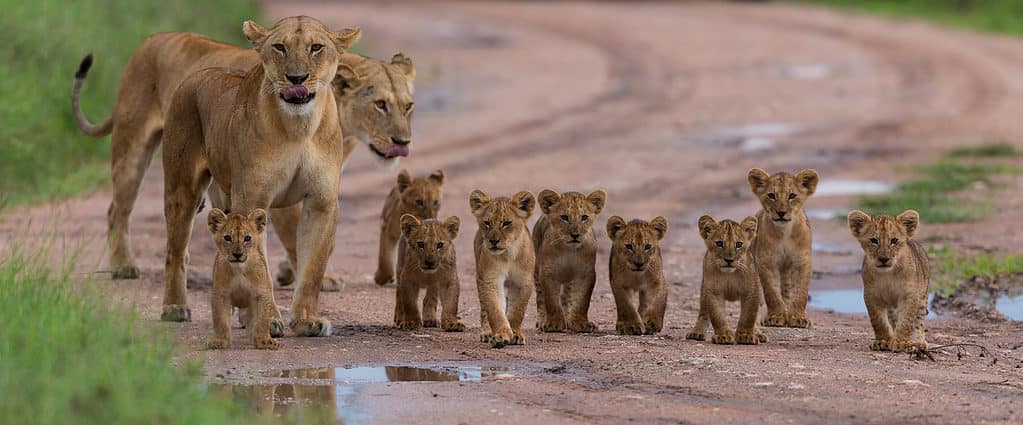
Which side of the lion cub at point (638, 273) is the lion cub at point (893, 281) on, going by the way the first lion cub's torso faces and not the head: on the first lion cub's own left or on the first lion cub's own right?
on the first lion cub's own left

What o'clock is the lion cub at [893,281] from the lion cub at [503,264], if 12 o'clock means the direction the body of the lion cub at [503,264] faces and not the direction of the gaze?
the lion cub at [893,281] is roughly at 9 o'clock from the lion cub at [503,264].

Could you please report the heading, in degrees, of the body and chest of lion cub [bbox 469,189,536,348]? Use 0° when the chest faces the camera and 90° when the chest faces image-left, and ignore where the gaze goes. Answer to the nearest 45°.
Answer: approximately 0°

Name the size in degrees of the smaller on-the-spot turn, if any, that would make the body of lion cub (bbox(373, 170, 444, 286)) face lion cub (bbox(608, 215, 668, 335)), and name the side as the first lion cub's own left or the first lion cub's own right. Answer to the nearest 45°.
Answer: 0° — it already faces it

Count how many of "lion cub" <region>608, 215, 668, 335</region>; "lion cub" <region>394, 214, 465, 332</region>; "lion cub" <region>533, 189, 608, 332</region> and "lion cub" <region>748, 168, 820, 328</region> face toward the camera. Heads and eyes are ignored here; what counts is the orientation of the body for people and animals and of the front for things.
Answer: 4

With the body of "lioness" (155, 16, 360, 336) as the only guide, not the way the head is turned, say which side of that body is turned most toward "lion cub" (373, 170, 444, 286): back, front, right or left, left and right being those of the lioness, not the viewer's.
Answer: left

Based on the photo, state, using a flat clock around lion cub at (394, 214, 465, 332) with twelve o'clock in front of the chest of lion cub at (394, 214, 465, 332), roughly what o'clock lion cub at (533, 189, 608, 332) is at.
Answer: lion cub at (533, 189, 608, 332) is roughly at 9 o'clock from lion cub at (394, 214, 465, 332).

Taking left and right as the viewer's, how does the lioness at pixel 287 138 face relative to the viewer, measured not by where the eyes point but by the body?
facing the viewer and to the right of the viewer

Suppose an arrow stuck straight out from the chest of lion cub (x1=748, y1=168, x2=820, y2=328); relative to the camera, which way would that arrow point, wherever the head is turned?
toward the camera

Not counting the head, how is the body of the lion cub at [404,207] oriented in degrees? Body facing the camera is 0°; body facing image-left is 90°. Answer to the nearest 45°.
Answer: approximately 315°

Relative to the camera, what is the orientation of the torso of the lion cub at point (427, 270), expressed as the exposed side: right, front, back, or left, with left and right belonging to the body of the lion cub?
front
